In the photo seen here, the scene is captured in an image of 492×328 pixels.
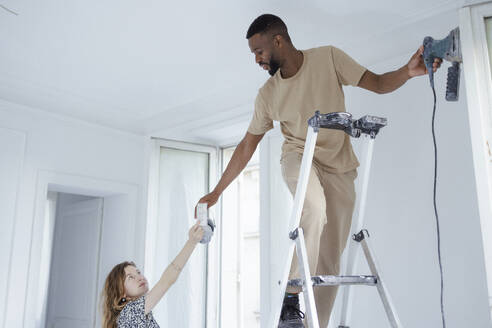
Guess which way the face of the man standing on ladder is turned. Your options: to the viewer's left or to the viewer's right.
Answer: to the viewer's left

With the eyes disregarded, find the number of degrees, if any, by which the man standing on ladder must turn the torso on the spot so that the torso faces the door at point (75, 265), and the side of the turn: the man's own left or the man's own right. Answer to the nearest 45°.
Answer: approximately 90° to the man's own right

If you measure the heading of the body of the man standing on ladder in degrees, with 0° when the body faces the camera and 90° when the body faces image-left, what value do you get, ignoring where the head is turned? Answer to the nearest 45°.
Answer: approximately 45°
